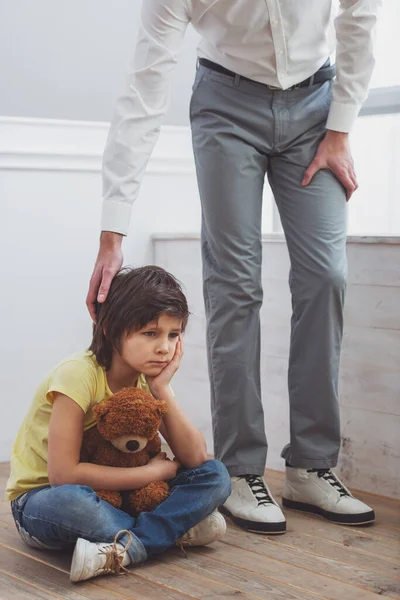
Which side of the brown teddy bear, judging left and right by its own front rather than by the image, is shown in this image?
front
